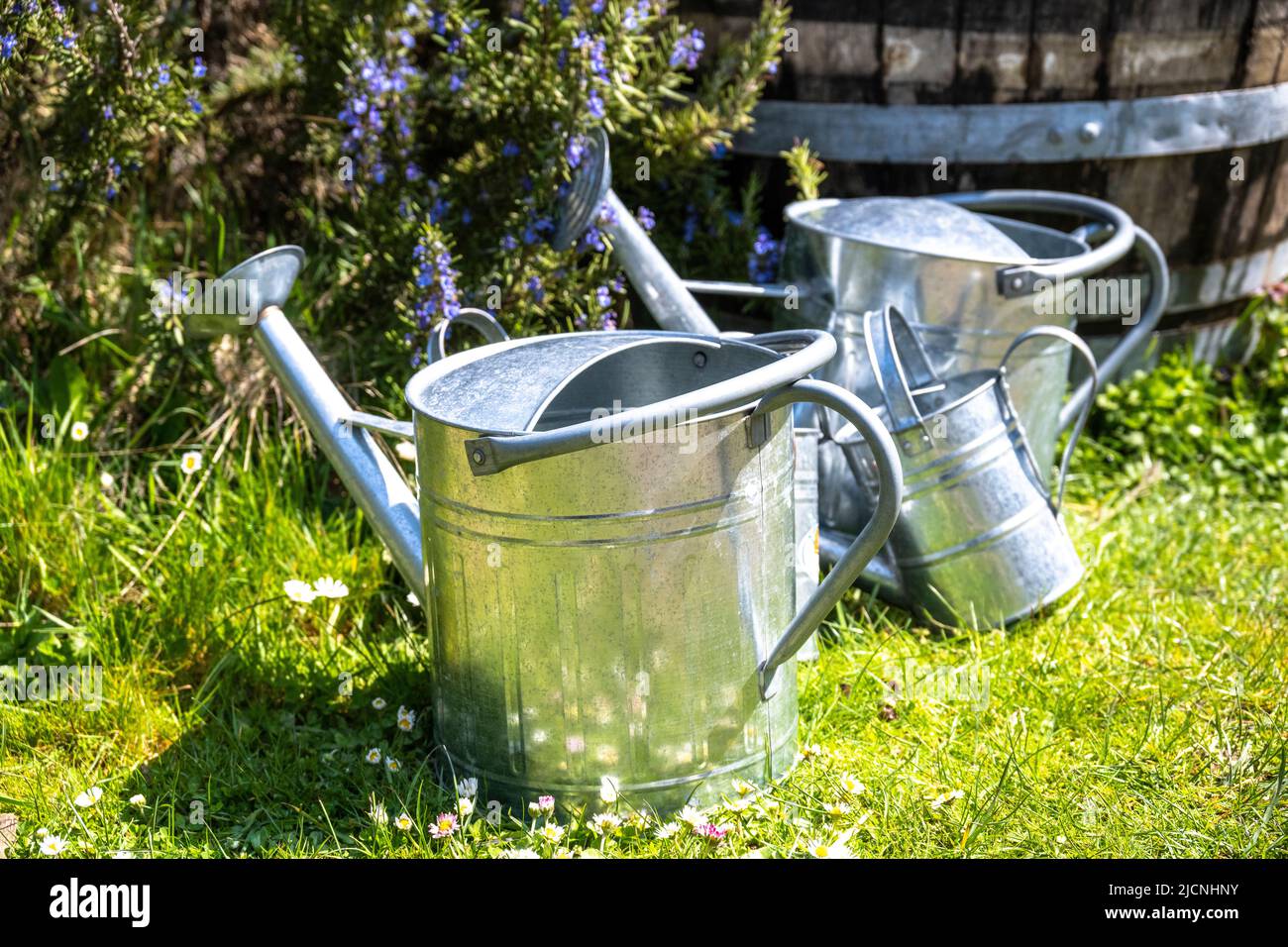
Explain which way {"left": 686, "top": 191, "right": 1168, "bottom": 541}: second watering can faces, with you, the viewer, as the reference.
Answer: facing to the left of the viewer

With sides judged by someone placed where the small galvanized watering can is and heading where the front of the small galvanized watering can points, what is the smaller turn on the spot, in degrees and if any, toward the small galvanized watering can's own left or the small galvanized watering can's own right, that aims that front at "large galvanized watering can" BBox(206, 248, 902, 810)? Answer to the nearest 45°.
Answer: approximately 45° to the small galvanized watering can's own left

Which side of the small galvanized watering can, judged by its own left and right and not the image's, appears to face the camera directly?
left

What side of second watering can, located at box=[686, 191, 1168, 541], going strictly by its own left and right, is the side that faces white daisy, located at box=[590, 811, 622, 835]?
left

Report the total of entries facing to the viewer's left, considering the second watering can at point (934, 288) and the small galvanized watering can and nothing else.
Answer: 2

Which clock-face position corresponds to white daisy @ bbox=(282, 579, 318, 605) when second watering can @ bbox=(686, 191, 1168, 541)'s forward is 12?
The white daisy is roughly at 11 o'clock from the second watering can.

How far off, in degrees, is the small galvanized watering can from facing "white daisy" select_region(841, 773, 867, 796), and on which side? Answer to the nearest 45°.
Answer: approximately 90° to its left

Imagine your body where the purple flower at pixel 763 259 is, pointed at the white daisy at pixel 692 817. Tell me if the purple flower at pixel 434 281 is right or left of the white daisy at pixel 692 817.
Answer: right

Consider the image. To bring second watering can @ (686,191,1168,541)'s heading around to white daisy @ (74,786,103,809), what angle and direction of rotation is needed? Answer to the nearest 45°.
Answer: approximately 45° to its left

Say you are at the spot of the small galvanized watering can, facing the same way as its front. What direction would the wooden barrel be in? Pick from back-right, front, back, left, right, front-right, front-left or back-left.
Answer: right

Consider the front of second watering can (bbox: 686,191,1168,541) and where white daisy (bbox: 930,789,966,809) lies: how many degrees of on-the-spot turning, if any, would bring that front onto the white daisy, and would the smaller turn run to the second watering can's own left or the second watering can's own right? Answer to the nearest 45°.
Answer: approximately 90° to the second watering can's own left
